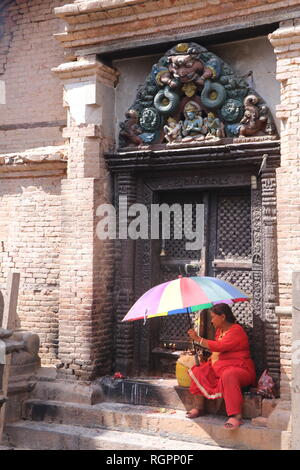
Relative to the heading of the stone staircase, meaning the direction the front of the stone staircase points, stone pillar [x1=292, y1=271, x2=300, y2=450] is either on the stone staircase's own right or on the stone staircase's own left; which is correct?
on the stone staircase's own left

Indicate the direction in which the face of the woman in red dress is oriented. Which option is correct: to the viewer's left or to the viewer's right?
to the viewer's left

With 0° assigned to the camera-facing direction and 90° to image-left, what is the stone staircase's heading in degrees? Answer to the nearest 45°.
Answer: approximately 45°
